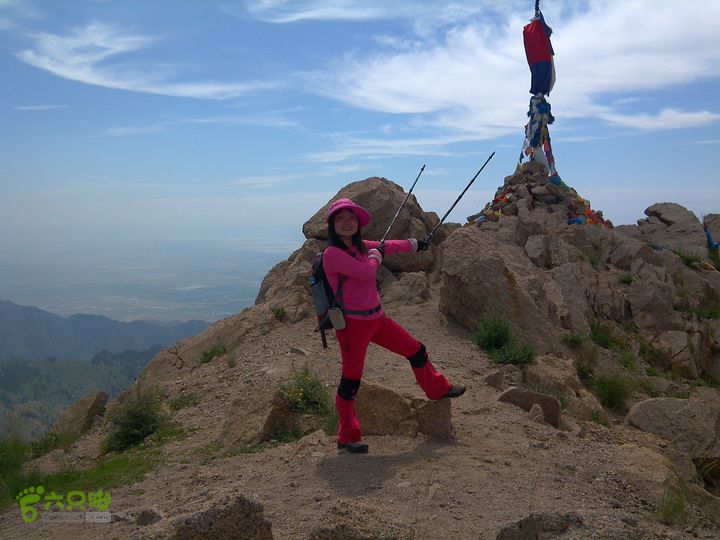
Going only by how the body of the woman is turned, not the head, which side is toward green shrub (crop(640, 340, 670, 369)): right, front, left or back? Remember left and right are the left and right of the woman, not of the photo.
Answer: left

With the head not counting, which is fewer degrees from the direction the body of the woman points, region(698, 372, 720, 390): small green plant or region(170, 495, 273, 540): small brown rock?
the small brown rock

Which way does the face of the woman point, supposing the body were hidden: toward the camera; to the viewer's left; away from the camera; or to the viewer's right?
toward the camera

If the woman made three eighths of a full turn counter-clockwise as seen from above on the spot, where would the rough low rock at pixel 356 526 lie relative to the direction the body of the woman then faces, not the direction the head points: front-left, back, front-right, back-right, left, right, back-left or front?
back

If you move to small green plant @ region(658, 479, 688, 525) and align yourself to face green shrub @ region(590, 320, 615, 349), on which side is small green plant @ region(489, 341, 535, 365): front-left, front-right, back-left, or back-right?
front-left

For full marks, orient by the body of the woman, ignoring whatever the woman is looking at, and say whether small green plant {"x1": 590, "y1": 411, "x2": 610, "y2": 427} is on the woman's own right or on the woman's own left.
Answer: on the woman's own left

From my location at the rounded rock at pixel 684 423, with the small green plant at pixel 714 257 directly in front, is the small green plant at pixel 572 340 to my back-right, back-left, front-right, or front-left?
front-left

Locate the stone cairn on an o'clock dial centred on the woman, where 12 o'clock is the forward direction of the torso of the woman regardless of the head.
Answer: The stone cairn is roughly at 8 o'clock from the woman.

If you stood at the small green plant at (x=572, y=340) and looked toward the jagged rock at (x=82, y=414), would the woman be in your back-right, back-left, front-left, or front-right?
front-left

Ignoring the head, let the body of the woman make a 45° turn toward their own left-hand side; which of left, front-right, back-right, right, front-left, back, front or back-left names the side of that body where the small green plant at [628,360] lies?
front-left

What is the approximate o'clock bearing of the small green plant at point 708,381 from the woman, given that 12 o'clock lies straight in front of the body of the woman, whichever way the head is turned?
The small green plant is roughly at 9 o'clock from the woman.

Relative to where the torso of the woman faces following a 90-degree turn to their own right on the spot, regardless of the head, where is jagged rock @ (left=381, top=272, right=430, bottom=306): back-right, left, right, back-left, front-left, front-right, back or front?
back-right

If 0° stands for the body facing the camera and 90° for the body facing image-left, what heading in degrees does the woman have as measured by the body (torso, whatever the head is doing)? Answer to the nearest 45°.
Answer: approximately 315°

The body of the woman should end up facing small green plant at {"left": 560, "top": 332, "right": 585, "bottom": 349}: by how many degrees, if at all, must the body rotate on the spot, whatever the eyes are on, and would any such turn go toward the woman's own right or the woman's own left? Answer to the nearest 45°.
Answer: approximately 90° to the woman's own left

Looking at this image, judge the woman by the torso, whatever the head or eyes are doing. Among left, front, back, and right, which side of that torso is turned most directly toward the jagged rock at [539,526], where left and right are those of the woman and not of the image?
front

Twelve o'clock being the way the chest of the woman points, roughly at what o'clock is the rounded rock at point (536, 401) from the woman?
The rounded rock is roughly at 9 o'clock from the woman.

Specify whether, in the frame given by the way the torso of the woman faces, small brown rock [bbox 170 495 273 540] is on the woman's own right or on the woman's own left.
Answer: on the woman's own right
